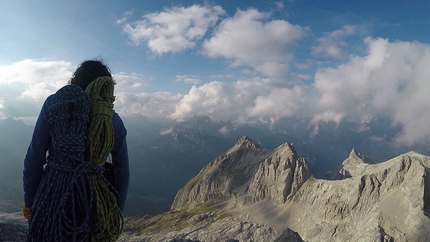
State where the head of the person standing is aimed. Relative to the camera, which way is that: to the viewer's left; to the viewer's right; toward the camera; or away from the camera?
away from the camera

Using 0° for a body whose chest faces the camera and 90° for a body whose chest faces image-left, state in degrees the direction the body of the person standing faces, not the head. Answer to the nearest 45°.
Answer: approximately 180°
